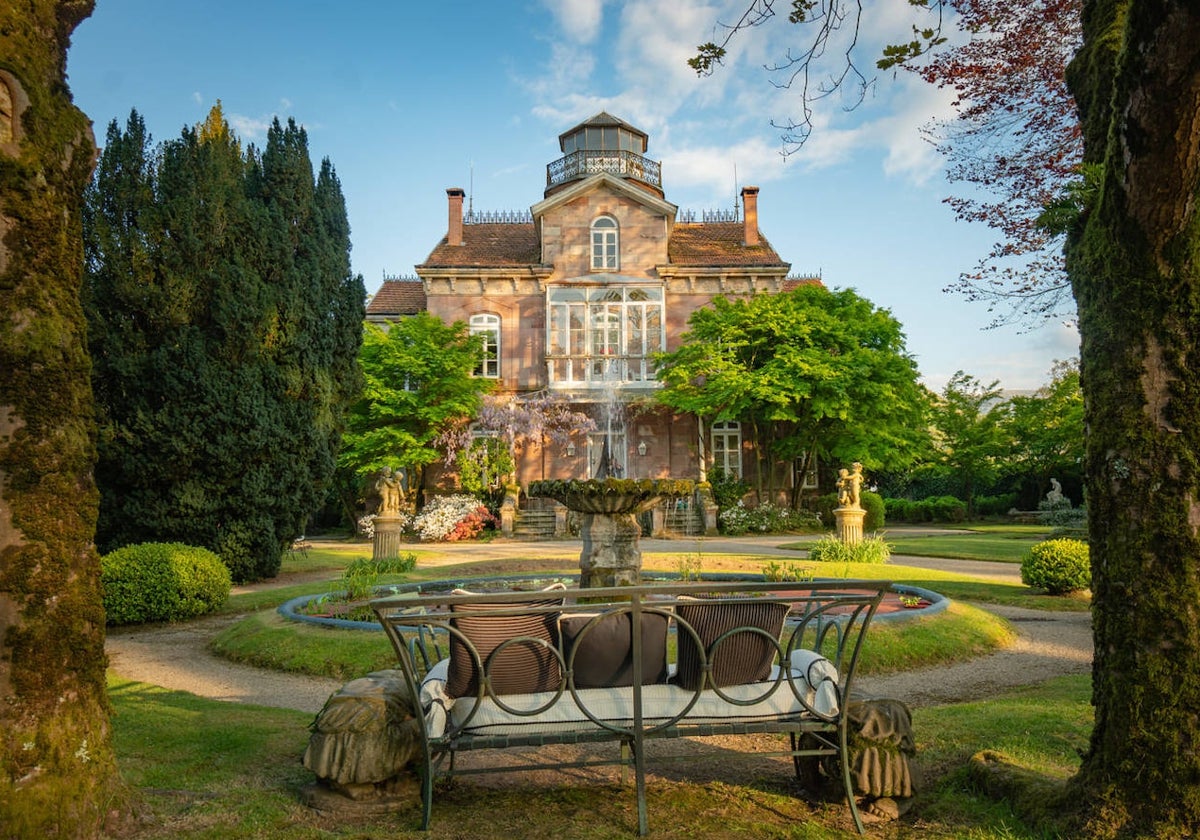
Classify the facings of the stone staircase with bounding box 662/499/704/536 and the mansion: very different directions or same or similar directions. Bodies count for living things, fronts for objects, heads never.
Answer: same or similar directions

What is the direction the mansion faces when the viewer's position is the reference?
facing the viewer

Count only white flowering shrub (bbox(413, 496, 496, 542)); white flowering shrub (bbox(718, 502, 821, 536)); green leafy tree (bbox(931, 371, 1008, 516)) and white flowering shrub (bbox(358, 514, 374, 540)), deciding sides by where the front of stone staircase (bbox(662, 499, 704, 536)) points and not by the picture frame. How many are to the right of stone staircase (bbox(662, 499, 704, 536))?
2

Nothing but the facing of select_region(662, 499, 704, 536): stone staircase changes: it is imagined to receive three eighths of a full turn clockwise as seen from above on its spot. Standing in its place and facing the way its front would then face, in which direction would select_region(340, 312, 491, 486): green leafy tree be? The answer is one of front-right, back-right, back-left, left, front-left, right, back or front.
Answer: front-left

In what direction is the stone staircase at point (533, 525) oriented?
toward the camera

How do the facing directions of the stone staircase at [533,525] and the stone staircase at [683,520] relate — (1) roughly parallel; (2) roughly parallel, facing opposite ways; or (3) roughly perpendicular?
roughly parallel

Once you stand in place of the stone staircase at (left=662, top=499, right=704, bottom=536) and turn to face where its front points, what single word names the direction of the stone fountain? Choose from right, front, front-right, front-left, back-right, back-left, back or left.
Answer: front

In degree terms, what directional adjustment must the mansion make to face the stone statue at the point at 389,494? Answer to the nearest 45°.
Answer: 0° — it already faces it

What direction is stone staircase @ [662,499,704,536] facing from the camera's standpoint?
toward the camera

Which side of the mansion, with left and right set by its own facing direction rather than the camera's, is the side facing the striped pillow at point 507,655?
front

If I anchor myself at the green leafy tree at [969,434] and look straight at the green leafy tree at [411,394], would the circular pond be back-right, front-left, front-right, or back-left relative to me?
front-left
